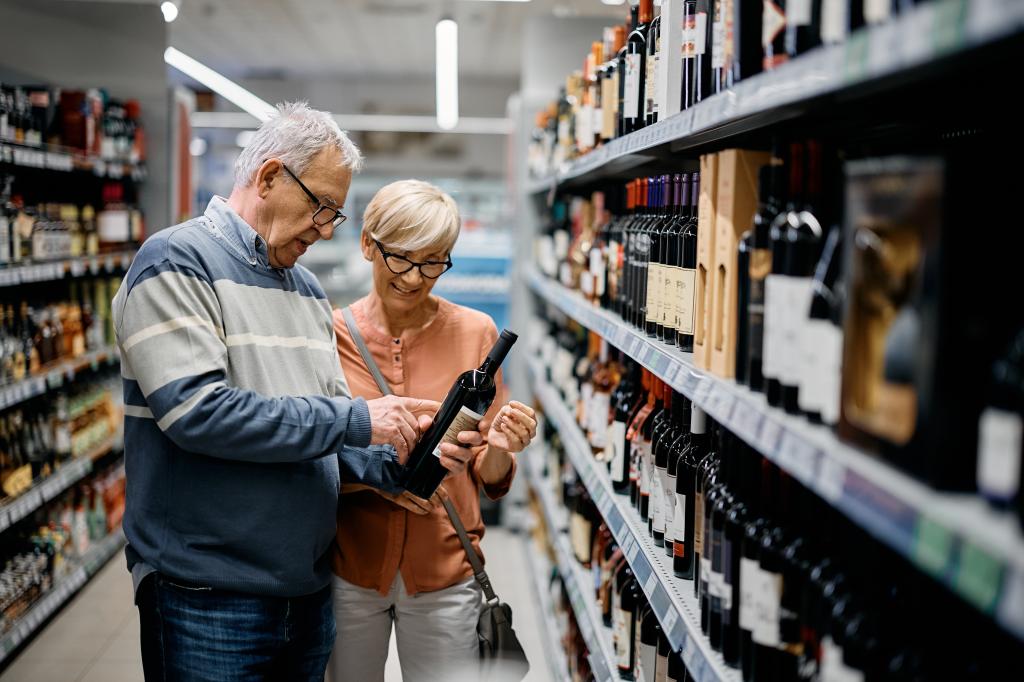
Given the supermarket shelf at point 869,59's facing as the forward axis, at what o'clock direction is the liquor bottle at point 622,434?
The liquor bottle is roughly at 4 o'clock from the supermarket shelf.

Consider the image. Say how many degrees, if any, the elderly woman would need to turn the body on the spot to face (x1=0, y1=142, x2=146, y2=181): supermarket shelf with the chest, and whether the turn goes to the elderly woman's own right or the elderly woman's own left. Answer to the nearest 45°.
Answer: approximately 135° to the elderly woman's own right

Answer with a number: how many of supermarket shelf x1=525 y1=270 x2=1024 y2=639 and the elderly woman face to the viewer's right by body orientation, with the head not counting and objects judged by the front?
0

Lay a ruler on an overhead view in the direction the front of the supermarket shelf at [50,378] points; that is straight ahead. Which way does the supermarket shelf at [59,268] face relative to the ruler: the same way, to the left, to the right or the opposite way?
the same way

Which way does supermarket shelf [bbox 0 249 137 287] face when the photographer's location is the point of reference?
facing the viewer and to the right of the viewer

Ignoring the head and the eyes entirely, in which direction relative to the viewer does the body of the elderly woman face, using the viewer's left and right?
facing the viewer

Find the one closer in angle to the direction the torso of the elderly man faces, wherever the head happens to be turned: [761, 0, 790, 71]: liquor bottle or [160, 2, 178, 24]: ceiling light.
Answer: the liquor bottle

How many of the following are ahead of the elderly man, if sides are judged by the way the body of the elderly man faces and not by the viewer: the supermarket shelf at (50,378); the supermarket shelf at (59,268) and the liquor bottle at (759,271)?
1

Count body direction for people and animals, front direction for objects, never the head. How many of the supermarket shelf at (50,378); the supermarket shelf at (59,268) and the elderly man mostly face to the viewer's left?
0

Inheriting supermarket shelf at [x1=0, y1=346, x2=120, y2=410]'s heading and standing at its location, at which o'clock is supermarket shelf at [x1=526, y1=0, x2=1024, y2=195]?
supermarket shelf at [x1=526, y1=0, x2=1024, y2=195] is roughly at 1 o'clock from supermarket shelf at [x1=0, y1=346, x2=120, y2=410].

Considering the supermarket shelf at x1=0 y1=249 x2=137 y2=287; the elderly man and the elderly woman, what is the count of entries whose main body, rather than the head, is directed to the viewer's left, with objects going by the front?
0

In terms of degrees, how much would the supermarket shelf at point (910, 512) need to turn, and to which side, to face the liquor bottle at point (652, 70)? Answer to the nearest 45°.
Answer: approximately 135° to its right

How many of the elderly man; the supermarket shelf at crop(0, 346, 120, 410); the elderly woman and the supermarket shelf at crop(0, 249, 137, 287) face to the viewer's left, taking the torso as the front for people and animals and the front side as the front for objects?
0

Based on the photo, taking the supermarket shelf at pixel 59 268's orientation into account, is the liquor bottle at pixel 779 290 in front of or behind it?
in front
